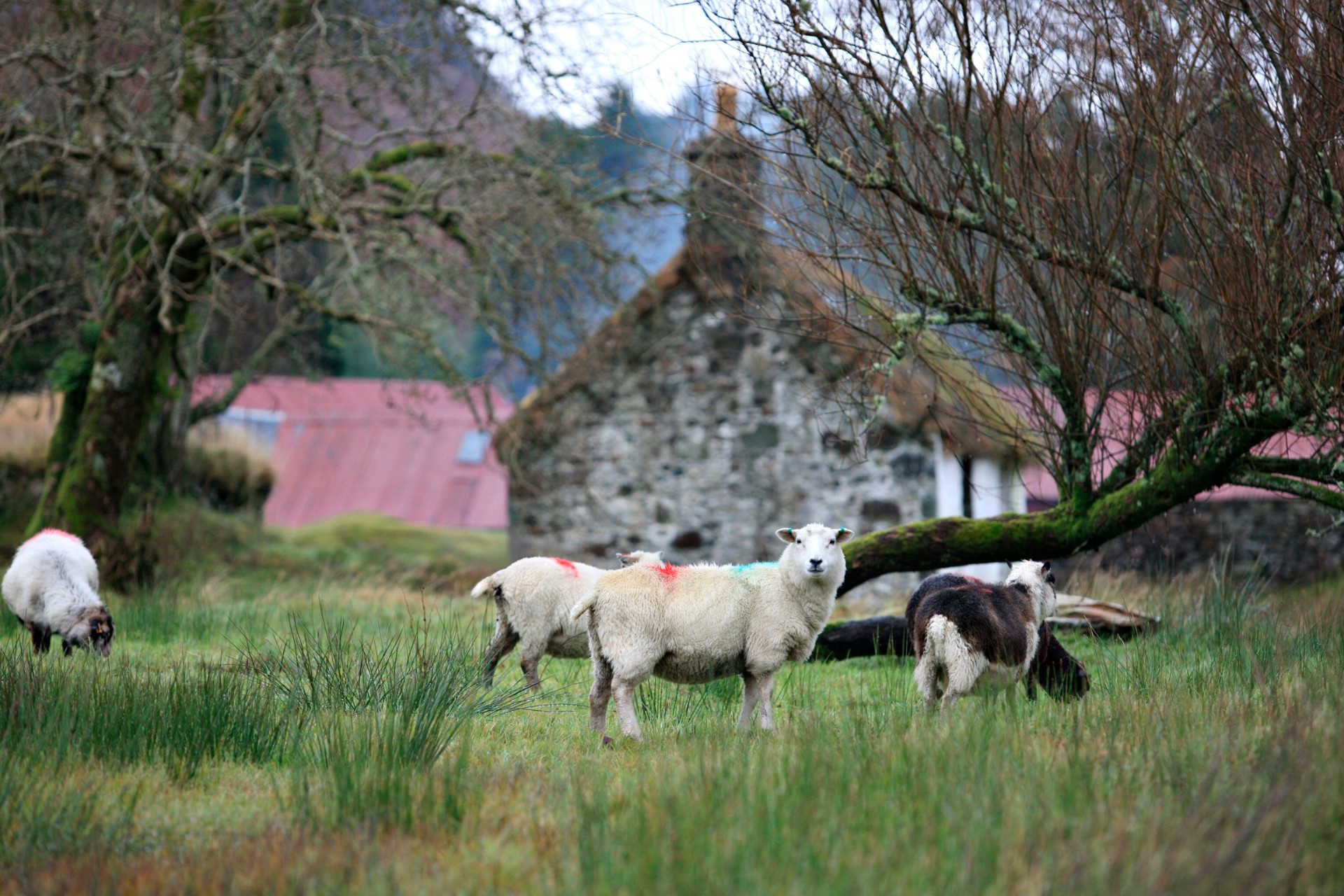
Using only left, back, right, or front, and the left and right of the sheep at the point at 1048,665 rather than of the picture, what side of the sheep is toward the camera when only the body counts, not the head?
right

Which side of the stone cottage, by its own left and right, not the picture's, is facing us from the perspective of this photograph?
right

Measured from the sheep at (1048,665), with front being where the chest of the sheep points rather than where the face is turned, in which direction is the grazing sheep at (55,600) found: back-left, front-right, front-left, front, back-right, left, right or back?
back

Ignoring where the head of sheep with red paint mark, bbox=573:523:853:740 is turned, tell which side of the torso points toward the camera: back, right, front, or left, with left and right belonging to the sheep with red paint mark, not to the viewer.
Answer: right

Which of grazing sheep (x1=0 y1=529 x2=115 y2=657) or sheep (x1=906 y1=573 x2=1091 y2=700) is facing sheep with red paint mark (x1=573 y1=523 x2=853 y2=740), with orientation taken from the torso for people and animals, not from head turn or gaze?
the grazing sheep

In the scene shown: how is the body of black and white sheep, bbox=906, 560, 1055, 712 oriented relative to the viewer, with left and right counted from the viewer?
facing away from the viewer and to the right of the viewer

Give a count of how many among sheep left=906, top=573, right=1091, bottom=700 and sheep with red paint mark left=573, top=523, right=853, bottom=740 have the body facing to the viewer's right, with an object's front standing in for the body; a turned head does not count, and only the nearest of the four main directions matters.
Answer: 2

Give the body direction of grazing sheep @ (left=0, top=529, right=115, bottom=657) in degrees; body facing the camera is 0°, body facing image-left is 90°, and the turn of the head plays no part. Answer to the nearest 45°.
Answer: approximately 315°

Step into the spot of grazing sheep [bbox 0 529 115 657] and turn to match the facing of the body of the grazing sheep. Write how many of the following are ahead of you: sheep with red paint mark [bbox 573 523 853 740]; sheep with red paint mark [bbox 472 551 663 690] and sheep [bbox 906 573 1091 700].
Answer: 3

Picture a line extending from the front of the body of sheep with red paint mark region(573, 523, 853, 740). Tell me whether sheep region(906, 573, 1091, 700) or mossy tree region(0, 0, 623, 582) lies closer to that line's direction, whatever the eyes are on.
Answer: the sheep

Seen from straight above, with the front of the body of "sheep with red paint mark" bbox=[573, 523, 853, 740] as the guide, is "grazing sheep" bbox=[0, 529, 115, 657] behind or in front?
behind
